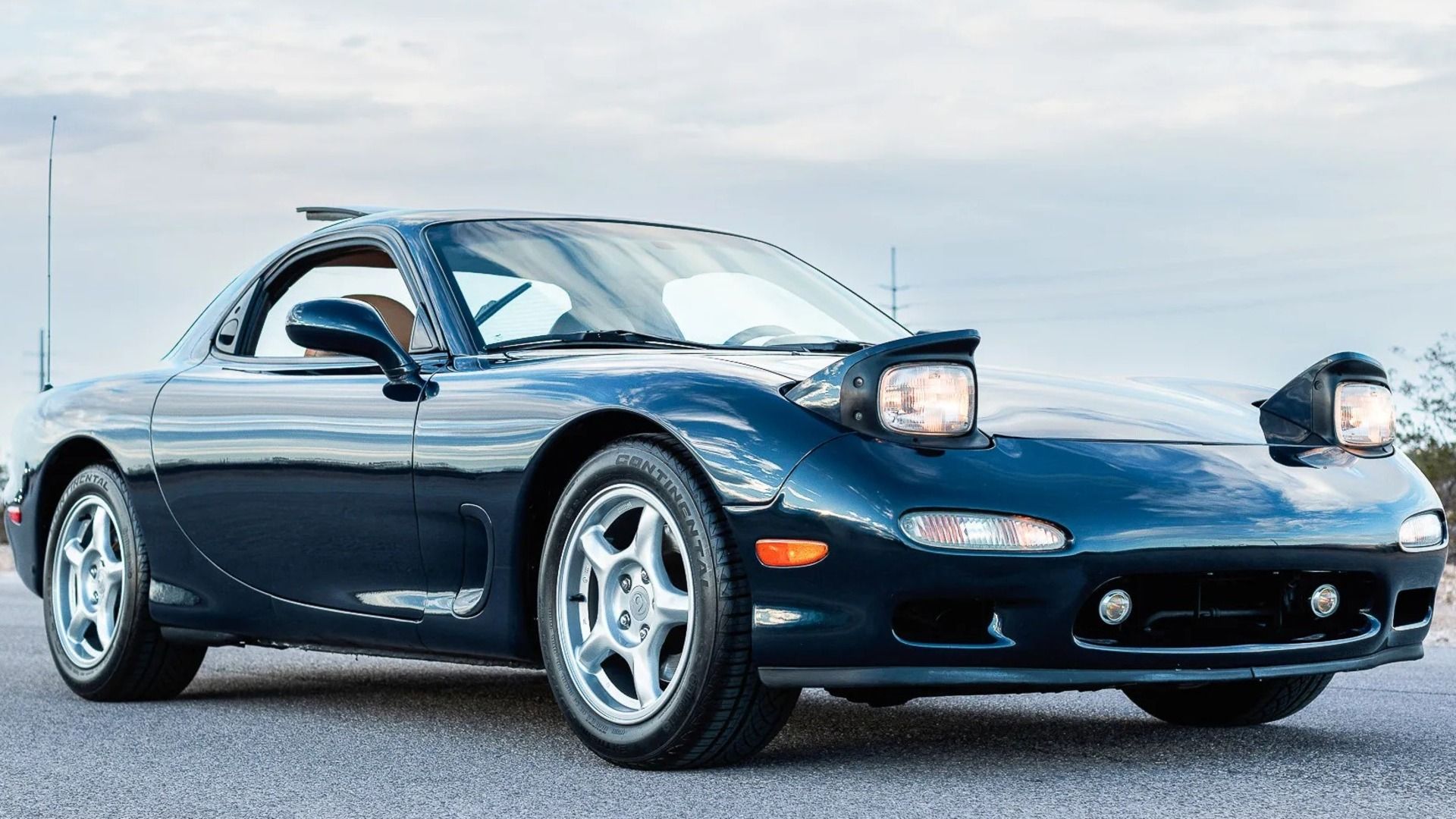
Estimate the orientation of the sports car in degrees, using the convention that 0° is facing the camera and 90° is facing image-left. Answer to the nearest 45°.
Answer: approximately 315°
